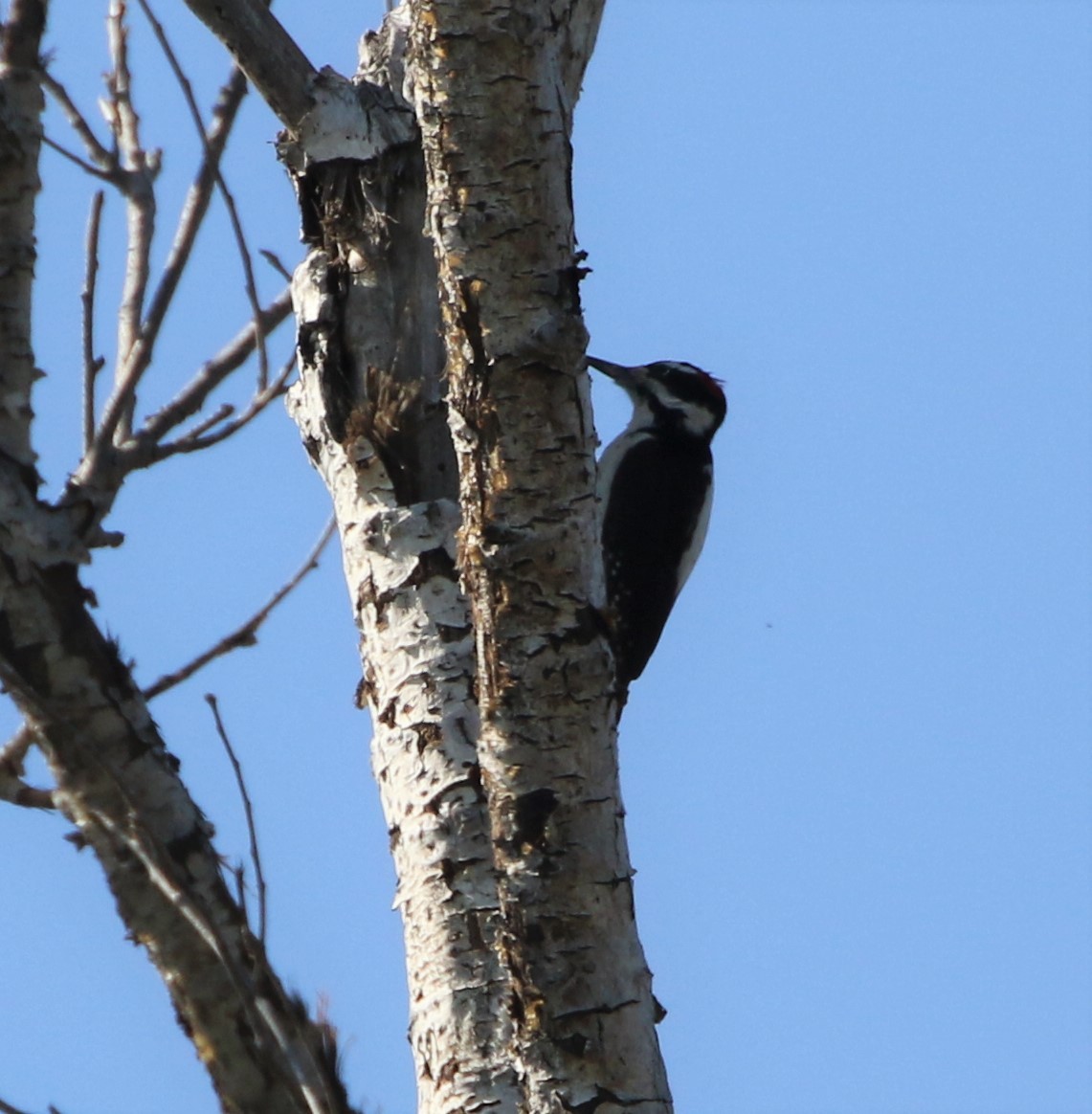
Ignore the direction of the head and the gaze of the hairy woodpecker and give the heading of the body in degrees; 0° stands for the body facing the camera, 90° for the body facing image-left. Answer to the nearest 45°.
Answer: approximately 90°
